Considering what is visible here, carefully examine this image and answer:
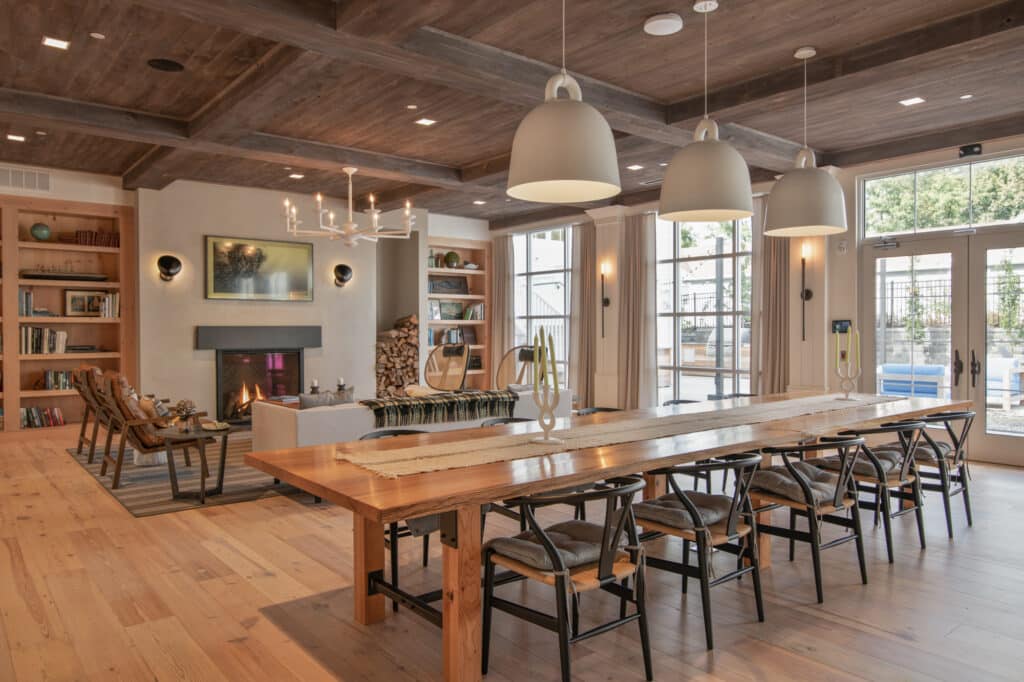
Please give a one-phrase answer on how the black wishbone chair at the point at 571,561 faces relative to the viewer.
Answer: facing away from the viewer and to the left of the viewer

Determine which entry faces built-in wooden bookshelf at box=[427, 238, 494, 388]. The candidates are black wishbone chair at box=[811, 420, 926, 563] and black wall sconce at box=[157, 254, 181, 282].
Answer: the black wishbone chair

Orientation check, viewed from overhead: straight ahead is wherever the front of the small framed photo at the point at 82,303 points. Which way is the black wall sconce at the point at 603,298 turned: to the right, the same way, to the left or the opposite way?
to the right

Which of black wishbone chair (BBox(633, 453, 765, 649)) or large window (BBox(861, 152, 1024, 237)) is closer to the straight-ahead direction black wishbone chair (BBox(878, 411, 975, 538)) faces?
the large window

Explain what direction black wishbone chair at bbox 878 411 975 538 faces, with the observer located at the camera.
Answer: facing away from the viewer and to the left of the viewer

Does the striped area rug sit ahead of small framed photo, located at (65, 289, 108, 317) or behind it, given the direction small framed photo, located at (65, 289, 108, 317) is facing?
ahead

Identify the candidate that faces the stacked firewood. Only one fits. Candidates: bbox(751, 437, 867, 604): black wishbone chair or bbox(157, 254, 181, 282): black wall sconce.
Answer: the black wishbone chair

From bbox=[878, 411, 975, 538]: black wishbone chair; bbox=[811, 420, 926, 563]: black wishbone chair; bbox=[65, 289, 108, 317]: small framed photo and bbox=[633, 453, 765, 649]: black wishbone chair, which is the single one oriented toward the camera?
the small framed photo

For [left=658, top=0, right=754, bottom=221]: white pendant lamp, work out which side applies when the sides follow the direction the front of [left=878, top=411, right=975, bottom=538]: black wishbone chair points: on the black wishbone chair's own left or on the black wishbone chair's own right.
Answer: on the black wishbone chair's own left

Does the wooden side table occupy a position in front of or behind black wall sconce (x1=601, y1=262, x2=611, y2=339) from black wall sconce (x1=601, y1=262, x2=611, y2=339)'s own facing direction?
in front

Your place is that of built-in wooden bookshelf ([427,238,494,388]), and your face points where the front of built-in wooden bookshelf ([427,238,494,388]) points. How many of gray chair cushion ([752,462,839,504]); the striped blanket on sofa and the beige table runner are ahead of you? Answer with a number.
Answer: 3

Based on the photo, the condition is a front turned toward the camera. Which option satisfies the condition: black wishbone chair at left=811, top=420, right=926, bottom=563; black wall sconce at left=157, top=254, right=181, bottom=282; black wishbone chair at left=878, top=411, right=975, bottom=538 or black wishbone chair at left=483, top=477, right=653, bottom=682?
the black wall sconce

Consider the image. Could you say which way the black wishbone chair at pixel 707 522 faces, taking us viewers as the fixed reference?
facing away from the viewer and to the left of the viewer

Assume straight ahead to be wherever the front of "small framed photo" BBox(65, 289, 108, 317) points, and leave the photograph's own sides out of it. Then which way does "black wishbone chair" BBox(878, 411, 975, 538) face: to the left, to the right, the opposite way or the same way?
the opposite way
